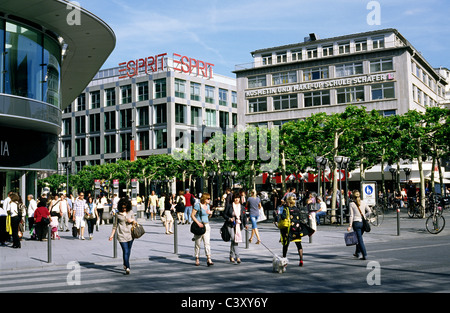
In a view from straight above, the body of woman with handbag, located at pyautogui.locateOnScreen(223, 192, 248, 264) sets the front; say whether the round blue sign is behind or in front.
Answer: behind

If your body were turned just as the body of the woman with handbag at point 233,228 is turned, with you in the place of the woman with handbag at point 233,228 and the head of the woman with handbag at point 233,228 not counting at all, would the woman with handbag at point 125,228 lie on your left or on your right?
on your right

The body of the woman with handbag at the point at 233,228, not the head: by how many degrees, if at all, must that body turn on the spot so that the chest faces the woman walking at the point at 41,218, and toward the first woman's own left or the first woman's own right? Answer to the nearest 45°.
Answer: approximately 135° to the first woman's own right

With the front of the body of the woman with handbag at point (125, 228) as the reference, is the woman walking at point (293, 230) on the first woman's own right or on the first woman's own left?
on the first woman's own left

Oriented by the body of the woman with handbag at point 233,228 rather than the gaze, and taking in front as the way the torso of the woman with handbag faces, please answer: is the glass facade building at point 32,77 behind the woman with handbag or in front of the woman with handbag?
behind
